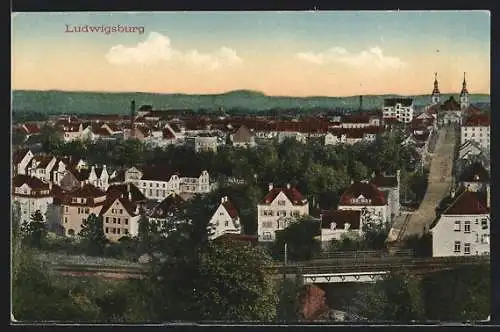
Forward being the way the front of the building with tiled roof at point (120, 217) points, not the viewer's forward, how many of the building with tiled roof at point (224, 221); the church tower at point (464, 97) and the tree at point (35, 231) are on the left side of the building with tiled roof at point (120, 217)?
2

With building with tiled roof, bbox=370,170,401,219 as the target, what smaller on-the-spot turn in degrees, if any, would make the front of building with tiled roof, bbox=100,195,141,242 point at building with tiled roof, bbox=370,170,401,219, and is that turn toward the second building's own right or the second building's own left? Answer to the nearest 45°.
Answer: approximately 90° to the second building's own left

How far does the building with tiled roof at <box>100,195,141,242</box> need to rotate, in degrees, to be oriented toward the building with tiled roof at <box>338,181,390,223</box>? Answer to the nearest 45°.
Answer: approximately 90° to its left

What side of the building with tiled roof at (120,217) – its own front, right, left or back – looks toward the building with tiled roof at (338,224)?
left

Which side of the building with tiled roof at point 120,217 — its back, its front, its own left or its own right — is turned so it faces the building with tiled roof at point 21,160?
back

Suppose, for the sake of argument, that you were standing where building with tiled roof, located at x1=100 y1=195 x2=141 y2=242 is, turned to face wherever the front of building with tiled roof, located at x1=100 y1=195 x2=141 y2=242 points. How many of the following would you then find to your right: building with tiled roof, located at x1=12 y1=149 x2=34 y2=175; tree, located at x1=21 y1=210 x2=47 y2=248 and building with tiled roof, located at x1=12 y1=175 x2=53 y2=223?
3

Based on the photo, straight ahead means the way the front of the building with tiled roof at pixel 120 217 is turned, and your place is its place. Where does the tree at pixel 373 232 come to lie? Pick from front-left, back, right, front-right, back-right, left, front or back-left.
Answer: left

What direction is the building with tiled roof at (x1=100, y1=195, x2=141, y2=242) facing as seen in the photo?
toward the camera
